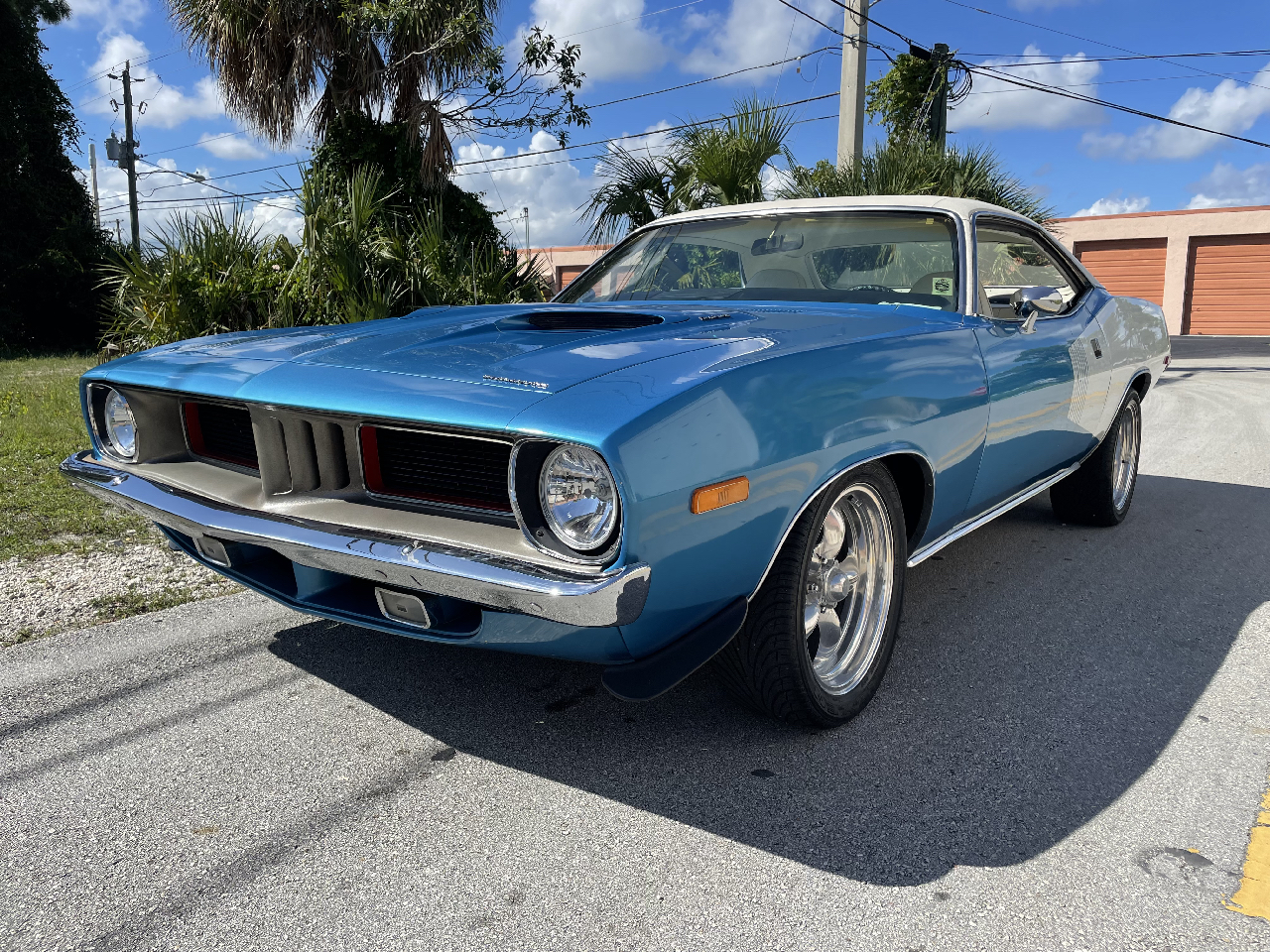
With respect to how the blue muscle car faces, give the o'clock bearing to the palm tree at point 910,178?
The palm tree is roughly at 5 o'clock from the blue muscle car.

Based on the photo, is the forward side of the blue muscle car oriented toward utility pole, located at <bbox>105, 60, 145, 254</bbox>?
no

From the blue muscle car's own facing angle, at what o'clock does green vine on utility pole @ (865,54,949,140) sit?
The green vine on utility pole is roughly at 5 o'clock from the blue muscle car.

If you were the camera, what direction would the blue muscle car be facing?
facing the viewer and to the left of the viewer

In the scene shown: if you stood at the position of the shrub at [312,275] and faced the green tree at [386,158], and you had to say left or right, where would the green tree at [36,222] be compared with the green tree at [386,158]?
left

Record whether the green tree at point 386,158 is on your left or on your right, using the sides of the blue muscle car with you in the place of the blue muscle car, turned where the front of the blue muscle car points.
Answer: on your right

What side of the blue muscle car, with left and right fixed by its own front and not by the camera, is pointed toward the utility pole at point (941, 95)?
back

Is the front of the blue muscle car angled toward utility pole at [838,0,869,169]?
no

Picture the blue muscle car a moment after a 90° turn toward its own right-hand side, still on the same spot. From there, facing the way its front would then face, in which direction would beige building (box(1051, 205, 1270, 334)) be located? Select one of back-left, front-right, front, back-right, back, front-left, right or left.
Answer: right

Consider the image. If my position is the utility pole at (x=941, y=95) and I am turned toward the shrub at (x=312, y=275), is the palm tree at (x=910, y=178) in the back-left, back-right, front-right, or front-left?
front-left

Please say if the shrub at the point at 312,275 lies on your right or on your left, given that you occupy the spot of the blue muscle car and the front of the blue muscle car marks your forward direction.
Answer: on your right
